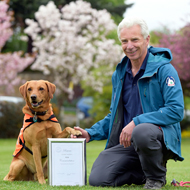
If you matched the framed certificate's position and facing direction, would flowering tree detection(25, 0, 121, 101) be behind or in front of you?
behind

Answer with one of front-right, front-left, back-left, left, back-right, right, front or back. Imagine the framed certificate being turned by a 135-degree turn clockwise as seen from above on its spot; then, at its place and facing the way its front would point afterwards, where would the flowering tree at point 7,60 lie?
front-right

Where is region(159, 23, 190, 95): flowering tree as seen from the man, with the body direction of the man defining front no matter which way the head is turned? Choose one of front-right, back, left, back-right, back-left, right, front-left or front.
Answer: back-right

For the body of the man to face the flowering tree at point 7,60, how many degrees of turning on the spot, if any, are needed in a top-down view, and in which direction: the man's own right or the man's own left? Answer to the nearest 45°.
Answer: approximately 90° to the man's own right

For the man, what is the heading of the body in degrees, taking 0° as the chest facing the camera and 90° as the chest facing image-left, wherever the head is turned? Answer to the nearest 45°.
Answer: approximately 45°

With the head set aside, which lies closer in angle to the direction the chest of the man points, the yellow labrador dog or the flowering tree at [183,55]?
the yellow labrador dog

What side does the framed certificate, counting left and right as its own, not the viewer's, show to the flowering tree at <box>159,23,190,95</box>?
back

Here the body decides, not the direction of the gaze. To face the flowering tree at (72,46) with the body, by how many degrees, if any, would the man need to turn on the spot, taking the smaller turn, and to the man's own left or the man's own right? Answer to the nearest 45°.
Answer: approximately 135° to the man's own right
